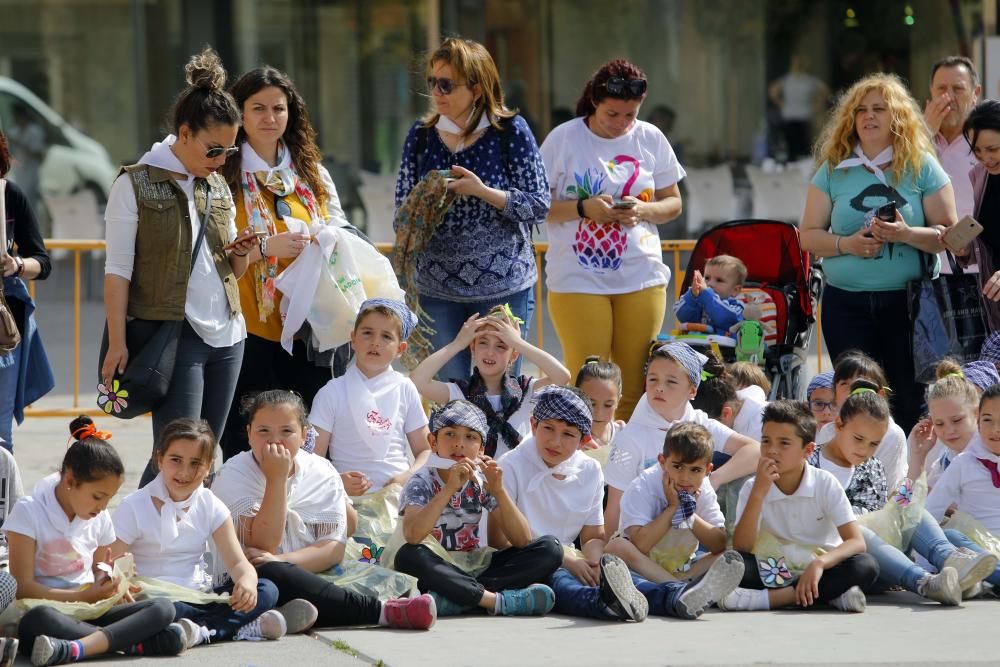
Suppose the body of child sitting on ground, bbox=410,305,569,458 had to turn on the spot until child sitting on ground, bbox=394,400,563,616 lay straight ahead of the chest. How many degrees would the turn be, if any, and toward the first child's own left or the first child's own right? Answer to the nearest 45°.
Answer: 0° — they already face them

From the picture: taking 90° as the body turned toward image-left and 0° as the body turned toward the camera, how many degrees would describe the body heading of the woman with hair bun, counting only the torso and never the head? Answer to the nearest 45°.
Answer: approximately 315°

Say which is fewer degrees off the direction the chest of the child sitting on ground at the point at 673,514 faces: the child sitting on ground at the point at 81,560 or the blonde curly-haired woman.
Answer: the child sitting on ground

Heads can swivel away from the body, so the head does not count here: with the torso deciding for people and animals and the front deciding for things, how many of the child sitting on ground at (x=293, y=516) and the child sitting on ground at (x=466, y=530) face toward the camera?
2

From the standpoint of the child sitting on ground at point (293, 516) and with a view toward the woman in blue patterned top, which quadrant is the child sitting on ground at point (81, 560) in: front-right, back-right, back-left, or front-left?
back-left

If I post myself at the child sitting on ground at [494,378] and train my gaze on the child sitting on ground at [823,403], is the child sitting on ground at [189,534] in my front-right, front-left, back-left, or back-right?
back-right

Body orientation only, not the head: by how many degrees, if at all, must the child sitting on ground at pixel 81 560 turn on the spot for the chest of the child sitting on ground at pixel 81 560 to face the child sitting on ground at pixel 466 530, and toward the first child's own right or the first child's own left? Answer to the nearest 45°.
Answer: approximately 45° to the first child's own left

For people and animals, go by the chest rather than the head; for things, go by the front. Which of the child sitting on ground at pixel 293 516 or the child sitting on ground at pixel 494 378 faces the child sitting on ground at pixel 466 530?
the child sitting on ground at pixel 494 378

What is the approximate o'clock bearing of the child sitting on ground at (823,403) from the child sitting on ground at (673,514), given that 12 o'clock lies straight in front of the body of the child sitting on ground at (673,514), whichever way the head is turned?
the child sitting on ground at (823,403) is roughly at 7 o'clock from the child sitting on ground at (673,514).
